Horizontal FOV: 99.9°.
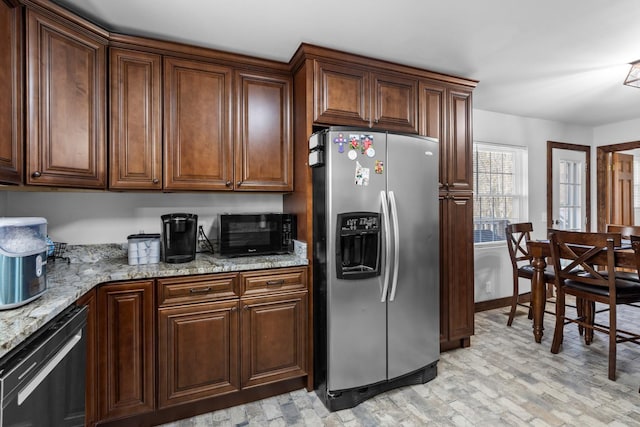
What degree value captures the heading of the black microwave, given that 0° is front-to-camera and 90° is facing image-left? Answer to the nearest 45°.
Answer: approximately 0°

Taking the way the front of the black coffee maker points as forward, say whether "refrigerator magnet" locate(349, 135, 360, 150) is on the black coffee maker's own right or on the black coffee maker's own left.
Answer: on the black coffee maker's own left

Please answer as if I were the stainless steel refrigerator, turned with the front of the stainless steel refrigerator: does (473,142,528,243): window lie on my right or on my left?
on my left

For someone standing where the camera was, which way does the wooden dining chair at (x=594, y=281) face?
facing away from the viewer and to the right of the viewer

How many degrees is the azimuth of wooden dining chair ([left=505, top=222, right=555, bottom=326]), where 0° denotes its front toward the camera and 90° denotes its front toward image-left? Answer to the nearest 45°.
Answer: approximately 315°

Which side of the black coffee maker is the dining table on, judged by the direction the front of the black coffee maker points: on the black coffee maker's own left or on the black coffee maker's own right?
on the black coffee maker's own left

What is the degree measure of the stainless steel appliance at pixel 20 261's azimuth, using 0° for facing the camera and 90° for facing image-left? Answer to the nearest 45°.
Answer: approximately 315°

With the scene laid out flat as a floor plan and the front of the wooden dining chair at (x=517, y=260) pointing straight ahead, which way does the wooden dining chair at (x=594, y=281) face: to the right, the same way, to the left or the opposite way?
to the left

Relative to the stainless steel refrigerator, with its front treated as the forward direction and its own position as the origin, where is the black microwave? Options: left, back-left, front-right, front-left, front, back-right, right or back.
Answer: back-right
